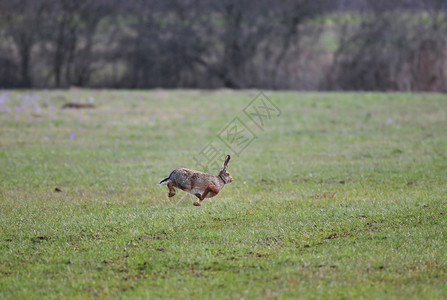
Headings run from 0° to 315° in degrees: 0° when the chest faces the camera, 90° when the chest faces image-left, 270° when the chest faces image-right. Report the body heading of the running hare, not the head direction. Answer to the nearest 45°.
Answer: approximately 270°
